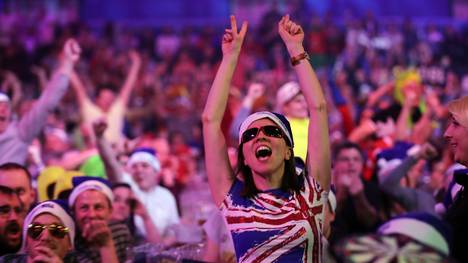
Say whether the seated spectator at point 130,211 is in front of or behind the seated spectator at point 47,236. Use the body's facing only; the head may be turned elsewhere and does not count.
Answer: behind

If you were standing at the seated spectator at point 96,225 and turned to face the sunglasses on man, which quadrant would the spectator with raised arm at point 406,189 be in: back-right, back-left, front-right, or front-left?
back-left

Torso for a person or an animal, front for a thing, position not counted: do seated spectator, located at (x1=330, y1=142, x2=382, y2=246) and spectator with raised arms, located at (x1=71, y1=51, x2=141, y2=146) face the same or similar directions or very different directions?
same or similar directions

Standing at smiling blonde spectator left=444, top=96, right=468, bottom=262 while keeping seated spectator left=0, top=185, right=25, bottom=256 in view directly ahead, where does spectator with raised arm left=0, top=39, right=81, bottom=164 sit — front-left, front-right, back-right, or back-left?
front-right

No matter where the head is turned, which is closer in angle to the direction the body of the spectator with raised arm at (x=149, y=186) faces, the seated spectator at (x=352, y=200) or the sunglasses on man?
the sunglasses on man

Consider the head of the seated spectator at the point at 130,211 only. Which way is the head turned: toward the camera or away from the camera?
toward the camera

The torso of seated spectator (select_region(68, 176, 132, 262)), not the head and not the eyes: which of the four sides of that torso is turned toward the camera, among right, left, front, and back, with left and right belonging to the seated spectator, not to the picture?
front

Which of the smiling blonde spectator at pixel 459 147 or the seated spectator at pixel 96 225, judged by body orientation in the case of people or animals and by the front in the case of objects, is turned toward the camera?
the seated spectator at pixel 96 225

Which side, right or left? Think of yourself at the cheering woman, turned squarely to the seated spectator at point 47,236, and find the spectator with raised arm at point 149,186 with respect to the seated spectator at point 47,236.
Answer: right

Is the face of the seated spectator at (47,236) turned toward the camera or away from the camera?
toward the camera

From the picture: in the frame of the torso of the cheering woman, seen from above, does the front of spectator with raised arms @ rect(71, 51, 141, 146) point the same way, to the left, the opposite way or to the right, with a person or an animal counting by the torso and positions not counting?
the same way

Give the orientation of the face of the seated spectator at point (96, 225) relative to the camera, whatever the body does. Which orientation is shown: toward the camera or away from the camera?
toward the camera

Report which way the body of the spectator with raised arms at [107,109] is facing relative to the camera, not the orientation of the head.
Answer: toward the camera

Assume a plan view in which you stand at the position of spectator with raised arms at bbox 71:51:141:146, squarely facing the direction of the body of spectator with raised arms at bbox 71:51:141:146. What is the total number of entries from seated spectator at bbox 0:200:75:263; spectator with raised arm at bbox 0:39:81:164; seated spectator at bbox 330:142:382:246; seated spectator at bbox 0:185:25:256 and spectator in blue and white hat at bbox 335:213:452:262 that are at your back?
0

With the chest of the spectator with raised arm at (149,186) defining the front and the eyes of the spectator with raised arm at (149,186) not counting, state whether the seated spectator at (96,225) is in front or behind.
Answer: in front

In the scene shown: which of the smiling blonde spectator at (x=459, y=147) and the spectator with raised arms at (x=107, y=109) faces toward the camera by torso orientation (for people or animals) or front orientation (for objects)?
the spectator with raised arms at (x=107, y=109)
